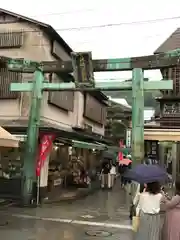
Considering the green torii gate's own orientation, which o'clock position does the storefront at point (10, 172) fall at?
The storefront is roughly at 4 o'clock from the green torii gate.

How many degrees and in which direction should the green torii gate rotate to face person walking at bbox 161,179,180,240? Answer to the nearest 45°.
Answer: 0° — it already faces them

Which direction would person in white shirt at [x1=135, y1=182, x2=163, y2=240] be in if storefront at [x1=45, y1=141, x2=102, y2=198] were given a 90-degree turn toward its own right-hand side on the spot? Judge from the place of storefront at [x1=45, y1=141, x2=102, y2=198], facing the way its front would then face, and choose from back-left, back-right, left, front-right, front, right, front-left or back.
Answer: front-left

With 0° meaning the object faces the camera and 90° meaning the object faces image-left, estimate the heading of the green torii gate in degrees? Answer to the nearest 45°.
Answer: approximately 0°

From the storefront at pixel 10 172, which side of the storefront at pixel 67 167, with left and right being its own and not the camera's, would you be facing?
right

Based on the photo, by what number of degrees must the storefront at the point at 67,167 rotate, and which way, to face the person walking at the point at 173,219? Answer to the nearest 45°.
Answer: approximately 45° to its right

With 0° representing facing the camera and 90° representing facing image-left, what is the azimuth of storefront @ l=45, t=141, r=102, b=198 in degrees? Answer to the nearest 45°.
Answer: approximately 315°

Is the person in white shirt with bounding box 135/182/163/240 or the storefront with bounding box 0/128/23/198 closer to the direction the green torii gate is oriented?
the person in white shirt

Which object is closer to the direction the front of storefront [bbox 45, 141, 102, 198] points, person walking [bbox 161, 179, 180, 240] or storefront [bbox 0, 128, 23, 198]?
the person walking

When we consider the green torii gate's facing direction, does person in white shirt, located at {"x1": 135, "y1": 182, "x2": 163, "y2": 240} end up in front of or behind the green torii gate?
in front

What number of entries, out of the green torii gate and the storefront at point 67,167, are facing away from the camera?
0

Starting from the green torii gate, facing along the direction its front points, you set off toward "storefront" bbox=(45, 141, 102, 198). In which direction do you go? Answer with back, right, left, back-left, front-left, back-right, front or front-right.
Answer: back
